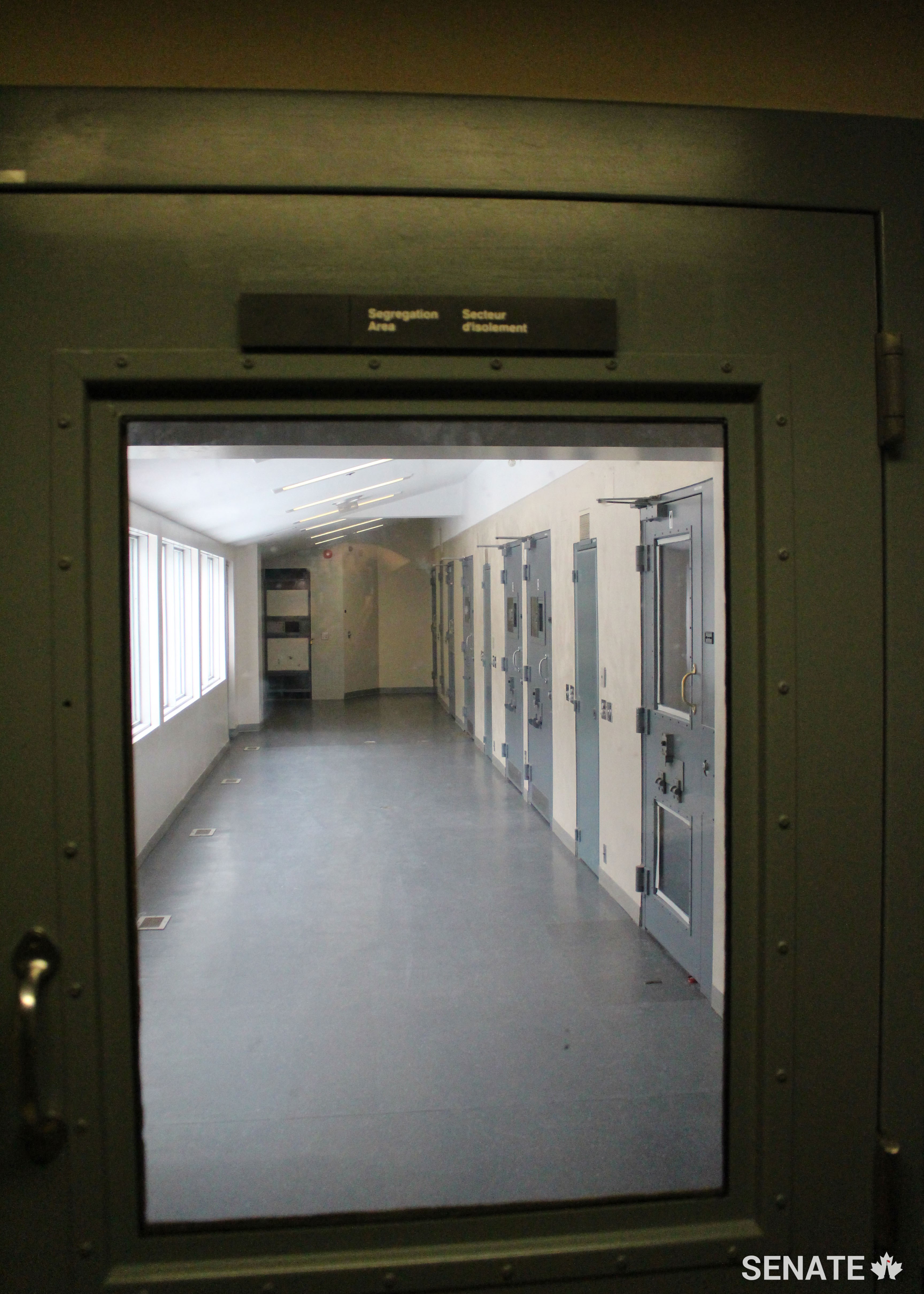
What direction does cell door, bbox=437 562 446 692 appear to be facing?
to the viewer's left

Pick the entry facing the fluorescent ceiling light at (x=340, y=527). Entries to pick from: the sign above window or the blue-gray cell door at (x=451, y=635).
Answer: the blue-gray cell door

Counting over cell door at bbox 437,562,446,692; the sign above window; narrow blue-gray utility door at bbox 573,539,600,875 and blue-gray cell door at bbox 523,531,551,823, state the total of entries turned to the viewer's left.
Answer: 3

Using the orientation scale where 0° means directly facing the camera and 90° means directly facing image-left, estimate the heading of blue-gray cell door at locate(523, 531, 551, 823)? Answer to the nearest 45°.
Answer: approximately 90°

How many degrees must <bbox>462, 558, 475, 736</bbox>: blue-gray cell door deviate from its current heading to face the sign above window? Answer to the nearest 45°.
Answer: approximately 90° to its left

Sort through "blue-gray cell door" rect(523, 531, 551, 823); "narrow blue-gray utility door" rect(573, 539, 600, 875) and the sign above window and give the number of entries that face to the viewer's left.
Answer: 2

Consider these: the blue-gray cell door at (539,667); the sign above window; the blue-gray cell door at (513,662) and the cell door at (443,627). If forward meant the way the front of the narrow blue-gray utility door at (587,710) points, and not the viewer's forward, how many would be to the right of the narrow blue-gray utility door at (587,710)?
3

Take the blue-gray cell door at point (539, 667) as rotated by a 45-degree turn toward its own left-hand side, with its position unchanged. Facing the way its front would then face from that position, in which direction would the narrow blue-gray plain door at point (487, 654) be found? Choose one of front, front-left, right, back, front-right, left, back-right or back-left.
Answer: back-right

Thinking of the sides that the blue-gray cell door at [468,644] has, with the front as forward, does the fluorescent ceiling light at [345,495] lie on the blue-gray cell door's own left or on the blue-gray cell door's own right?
on the blue-gray cell door's own left

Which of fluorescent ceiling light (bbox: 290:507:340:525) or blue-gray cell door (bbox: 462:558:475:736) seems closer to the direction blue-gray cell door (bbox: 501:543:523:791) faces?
the fluorescent ceiling light

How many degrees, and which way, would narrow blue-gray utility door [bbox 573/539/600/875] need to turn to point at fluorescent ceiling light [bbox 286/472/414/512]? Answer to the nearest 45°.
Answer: approximately 45° to its right

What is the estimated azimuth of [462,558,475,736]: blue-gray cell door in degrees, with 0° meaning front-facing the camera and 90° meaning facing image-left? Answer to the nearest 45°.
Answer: approximately 90°

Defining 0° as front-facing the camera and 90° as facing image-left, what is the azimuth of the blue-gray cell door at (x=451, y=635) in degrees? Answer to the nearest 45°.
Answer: approximately 90°

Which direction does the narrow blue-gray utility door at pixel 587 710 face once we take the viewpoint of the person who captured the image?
facing to the left of the viewer
